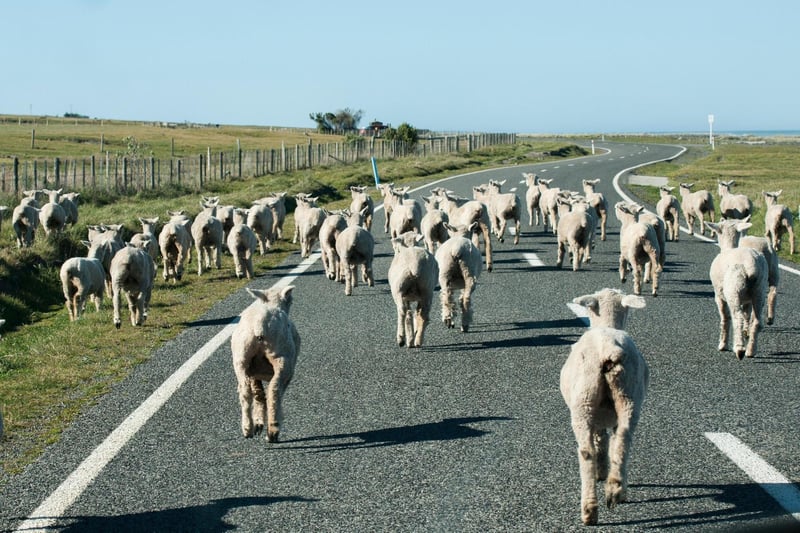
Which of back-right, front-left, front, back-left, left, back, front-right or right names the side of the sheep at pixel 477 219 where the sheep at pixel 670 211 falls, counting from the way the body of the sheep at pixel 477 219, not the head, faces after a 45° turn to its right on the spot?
front-right

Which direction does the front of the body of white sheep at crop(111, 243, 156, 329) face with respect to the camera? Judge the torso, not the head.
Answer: away from the camera

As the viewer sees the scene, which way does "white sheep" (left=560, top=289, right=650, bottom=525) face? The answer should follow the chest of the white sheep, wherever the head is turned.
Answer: away from the camera

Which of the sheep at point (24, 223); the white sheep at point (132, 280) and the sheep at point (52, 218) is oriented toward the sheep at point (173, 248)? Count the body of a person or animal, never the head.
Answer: the white sheep

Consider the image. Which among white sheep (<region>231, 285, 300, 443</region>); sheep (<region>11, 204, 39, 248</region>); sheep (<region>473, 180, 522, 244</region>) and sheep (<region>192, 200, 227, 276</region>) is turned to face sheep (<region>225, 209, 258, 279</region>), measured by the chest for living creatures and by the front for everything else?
the white sheep

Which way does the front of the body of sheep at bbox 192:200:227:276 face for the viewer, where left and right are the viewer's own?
facing away from the viewer

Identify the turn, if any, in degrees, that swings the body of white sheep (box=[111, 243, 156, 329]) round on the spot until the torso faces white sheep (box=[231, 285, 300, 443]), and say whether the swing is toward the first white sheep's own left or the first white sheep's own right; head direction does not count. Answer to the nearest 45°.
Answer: approximately 180°

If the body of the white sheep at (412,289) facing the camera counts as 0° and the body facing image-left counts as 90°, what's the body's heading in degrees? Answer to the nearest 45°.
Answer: approximately 180°

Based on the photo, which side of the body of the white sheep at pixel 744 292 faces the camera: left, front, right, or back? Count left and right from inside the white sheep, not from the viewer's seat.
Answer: back

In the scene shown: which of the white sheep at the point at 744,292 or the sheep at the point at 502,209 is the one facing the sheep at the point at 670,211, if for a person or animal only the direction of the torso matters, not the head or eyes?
the white sheep

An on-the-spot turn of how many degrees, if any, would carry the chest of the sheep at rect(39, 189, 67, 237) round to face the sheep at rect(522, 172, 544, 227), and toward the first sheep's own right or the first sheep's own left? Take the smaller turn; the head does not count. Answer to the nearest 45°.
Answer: approximately 90° to the first sheep's own right

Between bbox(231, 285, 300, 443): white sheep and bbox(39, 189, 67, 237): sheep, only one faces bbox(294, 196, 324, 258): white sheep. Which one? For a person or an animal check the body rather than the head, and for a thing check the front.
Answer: bbox(231, 285, 300, 443): white sheep
